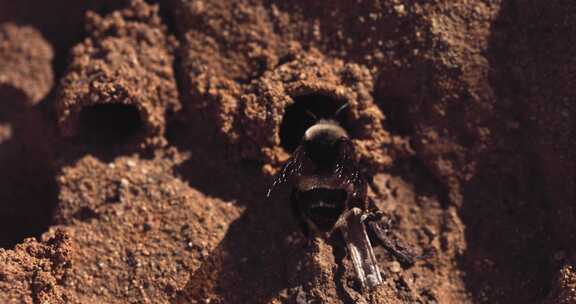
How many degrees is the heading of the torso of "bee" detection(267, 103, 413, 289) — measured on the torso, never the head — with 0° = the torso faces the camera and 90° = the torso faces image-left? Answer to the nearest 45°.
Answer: approximately 180°
